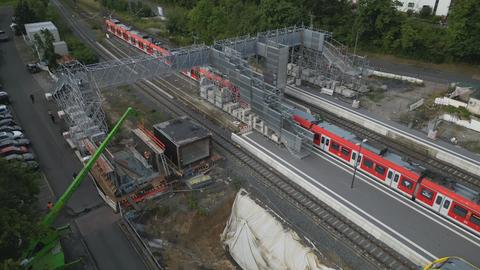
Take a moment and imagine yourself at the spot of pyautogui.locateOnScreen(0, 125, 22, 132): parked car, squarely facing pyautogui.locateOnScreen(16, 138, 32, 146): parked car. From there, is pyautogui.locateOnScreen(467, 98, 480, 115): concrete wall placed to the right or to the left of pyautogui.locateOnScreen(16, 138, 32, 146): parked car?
left

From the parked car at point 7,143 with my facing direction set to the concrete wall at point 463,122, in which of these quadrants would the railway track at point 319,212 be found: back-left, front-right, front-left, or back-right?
front-right

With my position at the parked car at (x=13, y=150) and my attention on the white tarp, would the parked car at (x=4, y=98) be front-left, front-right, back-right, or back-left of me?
back-left

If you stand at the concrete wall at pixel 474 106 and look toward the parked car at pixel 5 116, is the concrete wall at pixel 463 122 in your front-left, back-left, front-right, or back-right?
front-left

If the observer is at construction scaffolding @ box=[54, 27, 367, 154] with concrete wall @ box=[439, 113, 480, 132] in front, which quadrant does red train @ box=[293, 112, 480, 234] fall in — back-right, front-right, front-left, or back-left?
front-right
